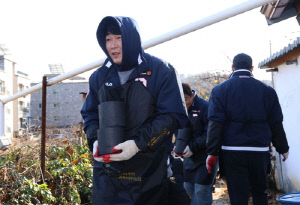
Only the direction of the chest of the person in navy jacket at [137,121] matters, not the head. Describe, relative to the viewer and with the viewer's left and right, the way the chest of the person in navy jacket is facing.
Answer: facing the viewer and to the left of the viewer

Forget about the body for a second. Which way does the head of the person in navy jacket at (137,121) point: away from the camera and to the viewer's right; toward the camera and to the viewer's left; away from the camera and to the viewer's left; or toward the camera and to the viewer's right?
toward the camera and to the viewer's left

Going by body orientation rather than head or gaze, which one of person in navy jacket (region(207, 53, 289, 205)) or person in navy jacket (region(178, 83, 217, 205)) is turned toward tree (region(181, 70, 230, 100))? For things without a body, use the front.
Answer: person in navy jacket (region(207, 53, 289, 205))

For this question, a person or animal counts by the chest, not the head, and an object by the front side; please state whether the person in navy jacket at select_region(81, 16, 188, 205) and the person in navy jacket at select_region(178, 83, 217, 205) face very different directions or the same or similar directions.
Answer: same or similar directions

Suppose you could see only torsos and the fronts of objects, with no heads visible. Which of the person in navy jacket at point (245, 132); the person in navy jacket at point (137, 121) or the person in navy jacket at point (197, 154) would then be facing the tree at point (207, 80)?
the person in navy jacket at point (245, 132)

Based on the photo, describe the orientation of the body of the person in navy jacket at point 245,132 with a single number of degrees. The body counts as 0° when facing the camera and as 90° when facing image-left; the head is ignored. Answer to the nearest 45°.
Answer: approximately 180°

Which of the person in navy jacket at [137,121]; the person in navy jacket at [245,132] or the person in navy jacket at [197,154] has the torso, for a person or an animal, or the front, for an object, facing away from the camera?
the person in navy jacket at [245,132]

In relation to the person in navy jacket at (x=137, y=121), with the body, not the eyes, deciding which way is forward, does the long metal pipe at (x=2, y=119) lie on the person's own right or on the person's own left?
on the person's own right

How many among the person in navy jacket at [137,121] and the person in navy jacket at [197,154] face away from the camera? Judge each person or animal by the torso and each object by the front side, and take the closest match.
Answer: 0

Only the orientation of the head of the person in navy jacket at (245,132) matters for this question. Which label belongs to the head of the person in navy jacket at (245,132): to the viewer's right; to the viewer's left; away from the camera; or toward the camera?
away from the camera

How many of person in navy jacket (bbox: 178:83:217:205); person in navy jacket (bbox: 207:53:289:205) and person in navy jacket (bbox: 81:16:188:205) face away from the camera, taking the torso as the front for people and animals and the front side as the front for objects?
1

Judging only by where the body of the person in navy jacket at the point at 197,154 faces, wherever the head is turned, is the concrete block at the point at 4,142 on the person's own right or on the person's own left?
on the person's own right

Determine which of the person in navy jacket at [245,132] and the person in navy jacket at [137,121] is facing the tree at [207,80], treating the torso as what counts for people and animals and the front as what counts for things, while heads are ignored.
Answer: the person in navy jacket at [245,132]

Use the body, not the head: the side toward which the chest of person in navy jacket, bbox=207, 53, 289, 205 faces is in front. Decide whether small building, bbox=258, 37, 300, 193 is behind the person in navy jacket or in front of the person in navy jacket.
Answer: in front

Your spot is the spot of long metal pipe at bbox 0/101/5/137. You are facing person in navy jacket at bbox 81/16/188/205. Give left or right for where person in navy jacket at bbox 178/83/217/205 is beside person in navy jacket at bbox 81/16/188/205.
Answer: left
